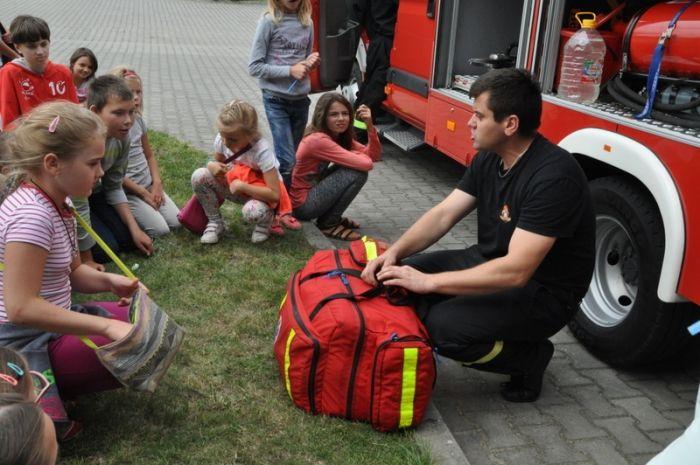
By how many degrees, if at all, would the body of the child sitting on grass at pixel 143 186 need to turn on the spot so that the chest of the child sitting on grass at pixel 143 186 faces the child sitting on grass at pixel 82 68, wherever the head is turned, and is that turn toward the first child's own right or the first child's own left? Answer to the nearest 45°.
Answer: approximately 135° to the first child's own left

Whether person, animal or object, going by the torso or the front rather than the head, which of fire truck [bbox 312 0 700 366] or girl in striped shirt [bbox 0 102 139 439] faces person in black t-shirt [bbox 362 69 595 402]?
the girl in striped shirt

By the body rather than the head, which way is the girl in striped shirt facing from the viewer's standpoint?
to the viewer's right

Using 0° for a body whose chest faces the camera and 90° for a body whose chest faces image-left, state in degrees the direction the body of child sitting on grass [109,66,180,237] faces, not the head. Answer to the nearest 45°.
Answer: approximately 315°

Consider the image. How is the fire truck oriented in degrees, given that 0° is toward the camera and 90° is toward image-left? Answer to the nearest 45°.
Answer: approximately 135°

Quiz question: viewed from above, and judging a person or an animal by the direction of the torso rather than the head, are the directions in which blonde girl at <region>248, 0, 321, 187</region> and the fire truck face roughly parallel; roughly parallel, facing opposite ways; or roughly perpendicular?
roughly parallel, facing opposite ways

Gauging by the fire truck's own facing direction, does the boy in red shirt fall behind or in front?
in front

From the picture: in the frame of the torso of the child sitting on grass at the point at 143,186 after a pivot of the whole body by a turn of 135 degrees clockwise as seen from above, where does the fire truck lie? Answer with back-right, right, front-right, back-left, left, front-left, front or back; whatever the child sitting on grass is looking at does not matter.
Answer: back-left

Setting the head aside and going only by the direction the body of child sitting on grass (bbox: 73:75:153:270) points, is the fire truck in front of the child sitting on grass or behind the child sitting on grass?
in front

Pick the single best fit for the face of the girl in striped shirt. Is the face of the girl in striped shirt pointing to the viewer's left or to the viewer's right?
to the viewer's right

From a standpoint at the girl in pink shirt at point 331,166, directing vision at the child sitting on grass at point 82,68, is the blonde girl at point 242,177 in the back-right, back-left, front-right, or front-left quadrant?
front-left

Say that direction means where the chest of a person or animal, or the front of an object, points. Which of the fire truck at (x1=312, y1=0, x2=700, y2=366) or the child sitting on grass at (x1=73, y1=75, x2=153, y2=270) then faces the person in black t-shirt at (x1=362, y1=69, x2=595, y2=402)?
the child sitting on grass

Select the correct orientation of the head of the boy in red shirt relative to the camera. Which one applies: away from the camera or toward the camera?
toward the camera

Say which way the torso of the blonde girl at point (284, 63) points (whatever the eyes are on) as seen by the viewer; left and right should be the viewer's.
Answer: facing the viewer and to the right of the viewer

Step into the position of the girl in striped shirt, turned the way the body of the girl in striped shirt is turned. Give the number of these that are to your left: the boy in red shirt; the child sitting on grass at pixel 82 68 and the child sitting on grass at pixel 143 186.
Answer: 3

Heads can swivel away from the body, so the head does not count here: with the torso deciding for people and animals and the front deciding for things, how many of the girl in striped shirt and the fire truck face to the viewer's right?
1
